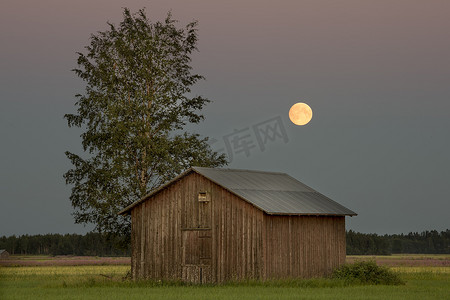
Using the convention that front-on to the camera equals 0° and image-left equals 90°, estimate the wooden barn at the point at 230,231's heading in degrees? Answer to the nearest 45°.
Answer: approximately 45°

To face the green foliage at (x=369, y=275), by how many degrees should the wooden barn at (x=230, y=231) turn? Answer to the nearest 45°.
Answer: approximately 135° to its left
